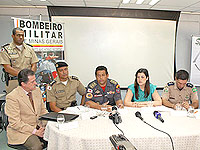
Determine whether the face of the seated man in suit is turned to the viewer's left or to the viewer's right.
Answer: to the viewer's right

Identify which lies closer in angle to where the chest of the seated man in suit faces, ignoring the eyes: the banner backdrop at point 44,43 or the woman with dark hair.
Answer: the woman with dark hair

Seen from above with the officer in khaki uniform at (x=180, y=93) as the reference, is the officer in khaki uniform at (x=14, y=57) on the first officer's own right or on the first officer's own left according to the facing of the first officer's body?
on the first officer's own right

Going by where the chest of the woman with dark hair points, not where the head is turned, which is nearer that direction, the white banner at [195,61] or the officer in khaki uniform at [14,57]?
the officer in khaki uniform

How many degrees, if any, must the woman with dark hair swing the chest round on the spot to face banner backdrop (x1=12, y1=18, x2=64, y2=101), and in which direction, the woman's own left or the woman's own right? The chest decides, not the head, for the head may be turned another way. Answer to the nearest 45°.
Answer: approximately 90° to the woman's own right

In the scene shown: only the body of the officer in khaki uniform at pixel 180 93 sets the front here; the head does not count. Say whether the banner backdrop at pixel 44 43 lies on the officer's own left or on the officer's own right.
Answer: on the officer's own right

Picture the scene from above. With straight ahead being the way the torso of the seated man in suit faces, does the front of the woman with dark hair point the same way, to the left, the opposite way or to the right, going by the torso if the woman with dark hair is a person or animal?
to the right
